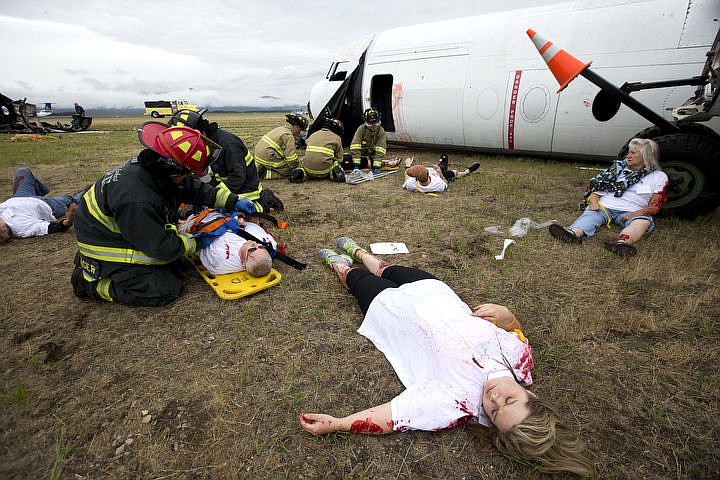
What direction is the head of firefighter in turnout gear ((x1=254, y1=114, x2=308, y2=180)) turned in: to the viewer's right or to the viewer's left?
to the viewer's right

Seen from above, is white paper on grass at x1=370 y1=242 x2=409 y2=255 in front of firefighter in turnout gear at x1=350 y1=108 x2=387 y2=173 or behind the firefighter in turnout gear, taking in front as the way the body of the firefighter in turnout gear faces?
in front

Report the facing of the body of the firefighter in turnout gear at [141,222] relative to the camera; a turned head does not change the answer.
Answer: to the viewer's right

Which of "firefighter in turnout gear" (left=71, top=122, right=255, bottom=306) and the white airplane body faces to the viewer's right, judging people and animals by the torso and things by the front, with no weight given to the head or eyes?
the firefighter in turnout gear

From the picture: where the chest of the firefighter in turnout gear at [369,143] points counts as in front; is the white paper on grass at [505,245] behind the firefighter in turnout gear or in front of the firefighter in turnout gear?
in front

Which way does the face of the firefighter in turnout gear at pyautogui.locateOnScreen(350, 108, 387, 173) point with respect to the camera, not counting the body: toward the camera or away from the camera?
toward the camera

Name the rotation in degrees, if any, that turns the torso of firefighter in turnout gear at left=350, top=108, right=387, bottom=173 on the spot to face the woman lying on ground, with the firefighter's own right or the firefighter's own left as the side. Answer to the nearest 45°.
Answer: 0° — they already face them

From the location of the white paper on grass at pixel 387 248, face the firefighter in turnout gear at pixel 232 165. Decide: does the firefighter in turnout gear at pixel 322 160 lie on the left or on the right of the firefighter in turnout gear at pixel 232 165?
right

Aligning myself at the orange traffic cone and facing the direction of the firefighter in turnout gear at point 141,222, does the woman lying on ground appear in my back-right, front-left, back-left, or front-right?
front-left

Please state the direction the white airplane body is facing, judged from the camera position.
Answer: facing away from the viewer and to the left of the viewer

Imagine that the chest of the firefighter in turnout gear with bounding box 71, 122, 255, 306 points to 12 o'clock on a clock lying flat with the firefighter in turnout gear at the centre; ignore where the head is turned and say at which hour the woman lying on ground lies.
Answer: The woman lying on ground is roughly at 2 o'clock from the firefighter in turnout gear.

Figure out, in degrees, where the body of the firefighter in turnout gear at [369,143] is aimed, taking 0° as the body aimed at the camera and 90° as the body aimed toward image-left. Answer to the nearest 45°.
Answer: approximately 0°

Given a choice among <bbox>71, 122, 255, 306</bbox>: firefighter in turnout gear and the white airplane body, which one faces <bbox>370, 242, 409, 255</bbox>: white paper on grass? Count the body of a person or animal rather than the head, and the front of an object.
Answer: the firefighter in turnout gear

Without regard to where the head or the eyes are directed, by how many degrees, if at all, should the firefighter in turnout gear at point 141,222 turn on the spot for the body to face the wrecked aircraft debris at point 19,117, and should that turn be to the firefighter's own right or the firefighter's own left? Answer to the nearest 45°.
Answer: approximately 90° to the firefighter's own left

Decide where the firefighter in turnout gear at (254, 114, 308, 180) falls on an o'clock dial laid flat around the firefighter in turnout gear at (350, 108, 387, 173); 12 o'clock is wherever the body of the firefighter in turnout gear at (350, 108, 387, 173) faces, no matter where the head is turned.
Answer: the firefighter in turnout gear at (254, 114, 308, 180) is roughly at 2 o'clock from the firefighter in turnout gear at (350, 108, 387, 173).
